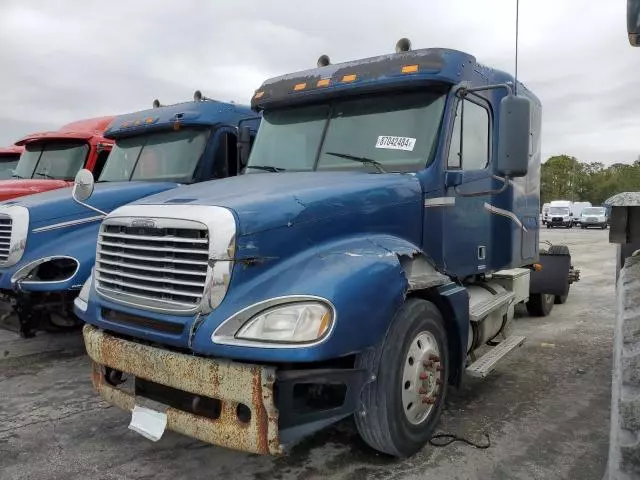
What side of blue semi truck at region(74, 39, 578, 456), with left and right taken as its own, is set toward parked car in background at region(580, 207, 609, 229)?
back

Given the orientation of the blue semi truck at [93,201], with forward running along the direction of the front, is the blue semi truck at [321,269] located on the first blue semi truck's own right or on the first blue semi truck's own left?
on the first blue semi truck's own left

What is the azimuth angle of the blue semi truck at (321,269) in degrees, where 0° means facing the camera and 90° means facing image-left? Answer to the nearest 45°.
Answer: approximately 45°

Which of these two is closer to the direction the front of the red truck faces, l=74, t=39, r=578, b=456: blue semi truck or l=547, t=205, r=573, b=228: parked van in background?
the blue semi truck

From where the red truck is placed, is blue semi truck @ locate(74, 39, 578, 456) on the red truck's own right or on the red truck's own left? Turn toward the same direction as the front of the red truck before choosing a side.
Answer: on the red truck's own left

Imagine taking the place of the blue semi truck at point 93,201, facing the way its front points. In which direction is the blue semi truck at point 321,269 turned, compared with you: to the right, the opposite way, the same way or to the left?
the same way

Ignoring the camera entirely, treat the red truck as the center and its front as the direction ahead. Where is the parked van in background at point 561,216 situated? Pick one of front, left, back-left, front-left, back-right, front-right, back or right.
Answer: back

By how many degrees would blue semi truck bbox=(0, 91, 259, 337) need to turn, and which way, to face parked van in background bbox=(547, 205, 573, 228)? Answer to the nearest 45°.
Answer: approximately 180°

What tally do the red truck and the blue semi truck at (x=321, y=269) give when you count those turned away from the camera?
0

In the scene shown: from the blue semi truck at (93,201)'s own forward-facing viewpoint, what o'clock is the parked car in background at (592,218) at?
The parked car in background is roughly at 6 o'clock from the blue semi truck.

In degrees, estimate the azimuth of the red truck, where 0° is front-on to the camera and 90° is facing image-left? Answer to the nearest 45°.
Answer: approximately 45°

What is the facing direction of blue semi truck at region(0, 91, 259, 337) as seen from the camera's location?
facing the viewer and to the left of the viewer

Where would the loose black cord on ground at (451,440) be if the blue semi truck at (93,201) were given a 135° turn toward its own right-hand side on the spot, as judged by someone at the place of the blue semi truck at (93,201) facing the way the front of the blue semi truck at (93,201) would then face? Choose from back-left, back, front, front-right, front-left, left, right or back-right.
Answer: back-right

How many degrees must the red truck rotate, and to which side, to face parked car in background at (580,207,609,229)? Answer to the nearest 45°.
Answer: approximately 180°

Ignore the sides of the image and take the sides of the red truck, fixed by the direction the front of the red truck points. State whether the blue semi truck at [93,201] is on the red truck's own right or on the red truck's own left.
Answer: on the red truck's own left

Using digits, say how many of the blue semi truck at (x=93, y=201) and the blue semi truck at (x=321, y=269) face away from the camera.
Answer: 0

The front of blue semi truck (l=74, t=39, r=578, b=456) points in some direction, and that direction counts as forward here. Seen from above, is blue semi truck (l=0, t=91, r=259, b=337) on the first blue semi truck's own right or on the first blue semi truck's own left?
on the first blue semi truck's own right

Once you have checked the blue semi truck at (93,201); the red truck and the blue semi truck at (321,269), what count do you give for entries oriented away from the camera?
0
